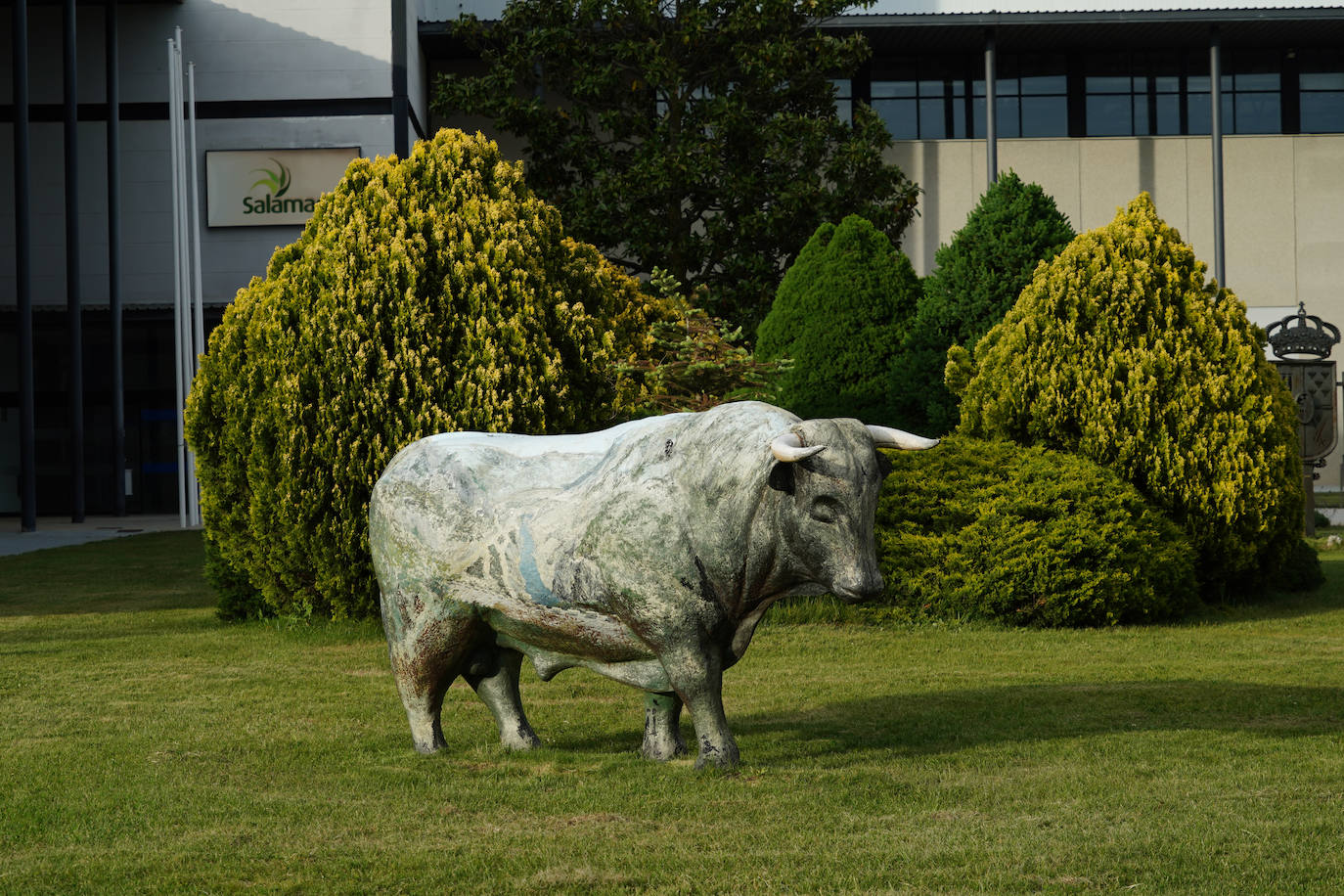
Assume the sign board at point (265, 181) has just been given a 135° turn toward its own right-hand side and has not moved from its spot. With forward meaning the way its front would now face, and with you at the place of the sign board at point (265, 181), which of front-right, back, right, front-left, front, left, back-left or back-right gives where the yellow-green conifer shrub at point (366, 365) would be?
back-left

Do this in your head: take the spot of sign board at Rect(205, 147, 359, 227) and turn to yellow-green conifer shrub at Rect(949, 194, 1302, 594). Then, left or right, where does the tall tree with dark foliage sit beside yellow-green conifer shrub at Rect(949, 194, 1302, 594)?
left

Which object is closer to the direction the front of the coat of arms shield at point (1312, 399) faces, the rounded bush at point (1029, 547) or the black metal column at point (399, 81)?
the rounded bush

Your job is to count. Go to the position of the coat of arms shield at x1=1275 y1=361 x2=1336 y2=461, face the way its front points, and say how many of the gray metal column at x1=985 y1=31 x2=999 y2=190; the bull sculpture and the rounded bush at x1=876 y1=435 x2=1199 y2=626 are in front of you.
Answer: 2

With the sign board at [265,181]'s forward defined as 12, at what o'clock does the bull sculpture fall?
The bull sculpture is roughly at 12 o'clock from the sign board.

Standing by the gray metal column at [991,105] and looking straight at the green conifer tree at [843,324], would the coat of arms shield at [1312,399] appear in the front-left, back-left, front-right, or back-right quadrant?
front-left

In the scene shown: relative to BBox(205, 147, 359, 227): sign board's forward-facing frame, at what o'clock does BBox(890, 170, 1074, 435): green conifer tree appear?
The green conifer tree is roughly at 11 o'clock from the sign board.

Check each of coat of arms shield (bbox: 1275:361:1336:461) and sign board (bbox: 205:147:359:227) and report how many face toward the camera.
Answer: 2

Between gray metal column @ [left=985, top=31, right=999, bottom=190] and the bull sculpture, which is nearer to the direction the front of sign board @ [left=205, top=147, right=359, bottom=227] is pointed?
the bull sculpture

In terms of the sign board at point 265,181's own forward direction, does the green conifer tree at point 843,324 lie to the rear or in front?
in front

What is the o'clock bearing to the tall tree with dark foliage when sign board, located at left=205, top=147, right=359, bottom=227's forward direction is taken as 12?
The tall tree with dark foliage is roughly at 10 o'clock from the sign board.

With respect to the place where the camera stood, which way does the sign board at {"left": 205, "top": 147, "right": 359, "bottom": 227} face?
facing the viewer

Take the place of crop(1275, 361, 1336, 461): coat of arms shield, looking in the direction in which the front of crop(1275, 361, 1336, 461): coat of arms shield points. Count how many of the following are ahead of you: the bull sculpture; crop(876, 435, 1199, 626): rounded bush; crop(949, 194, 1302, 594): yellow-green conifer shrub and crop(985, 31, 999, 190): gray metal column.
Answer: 3

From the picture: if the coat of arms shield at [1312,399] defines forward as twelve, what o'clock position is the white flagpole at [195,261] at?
The white flagpole is roughly at 3 o'clock from the coat of arms shield.

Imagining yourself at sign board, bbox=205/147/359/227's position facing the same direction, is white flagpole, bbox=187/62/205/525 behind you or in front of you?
in front
